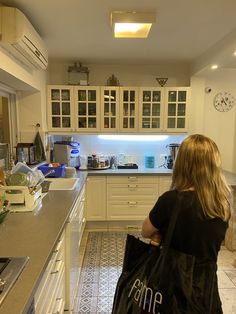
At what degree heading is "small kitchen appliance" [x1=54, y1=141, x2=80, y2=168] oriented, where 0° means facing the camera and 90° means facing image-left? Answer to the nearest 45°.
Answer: approximately 315°

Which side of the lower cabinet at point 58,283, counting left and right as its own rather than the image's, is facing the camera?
right

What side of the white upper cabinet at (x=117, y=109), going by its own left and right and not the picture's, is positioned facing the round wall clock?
left

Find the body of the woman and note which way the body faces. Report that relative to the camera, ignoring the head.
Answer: away from the camera

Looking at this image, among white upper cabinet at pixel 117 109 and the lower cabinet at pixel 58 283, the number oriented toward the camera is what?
1

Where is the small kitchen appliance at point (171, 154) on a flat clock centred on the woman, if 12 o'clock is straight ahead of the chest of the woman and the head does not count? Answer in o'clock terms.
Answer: The small kitchen appliance is roughly at 12 o'clock from the woman.

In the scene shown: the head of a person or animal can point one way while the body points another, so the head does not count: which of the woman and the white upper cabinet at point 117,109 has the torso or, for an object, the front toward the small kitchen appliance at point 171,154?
the woman

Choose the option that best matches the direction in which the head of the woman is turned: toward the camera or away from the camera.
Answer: away from the camera

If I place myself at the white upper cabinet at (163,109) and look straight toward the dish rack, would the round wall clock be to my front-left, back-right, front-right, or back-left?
back-left

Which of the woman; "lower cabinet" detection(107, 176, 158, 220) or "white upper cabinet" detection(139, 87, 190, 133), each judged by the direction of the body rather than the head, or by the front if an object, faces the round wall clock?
the woman

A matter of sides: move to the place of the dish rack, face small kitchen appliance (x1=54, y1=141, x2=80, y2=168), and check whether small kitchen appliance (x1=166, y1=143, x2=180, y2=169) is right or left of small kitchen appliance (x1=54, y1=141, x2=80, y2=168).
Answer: right

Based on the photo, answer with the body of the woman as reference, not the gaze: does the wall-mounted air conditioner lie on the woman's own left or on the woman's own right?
on the woman's own left

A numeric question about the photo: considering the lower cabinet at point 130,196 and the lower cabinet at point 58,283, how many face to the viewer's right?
1

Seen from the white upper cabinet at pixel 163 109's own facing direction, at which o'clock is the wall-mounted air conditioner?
The wall-mounted air conditioner is roughly at 1 o'clock from the white upper cabinet.
